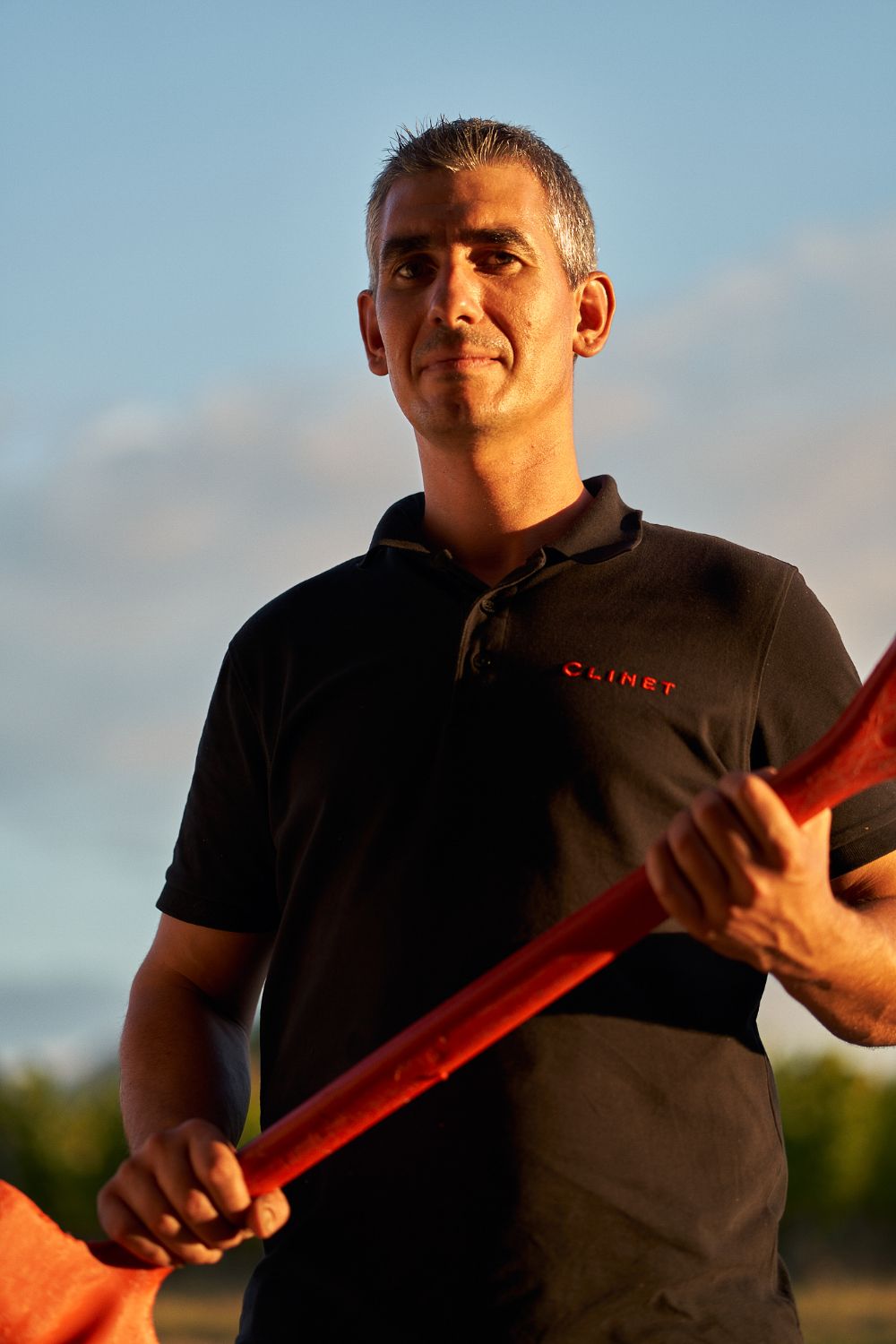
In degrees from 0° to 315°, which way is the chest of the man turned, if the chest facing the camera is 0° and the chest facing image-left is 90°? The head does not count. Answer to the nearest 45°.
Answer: approximately 0°
